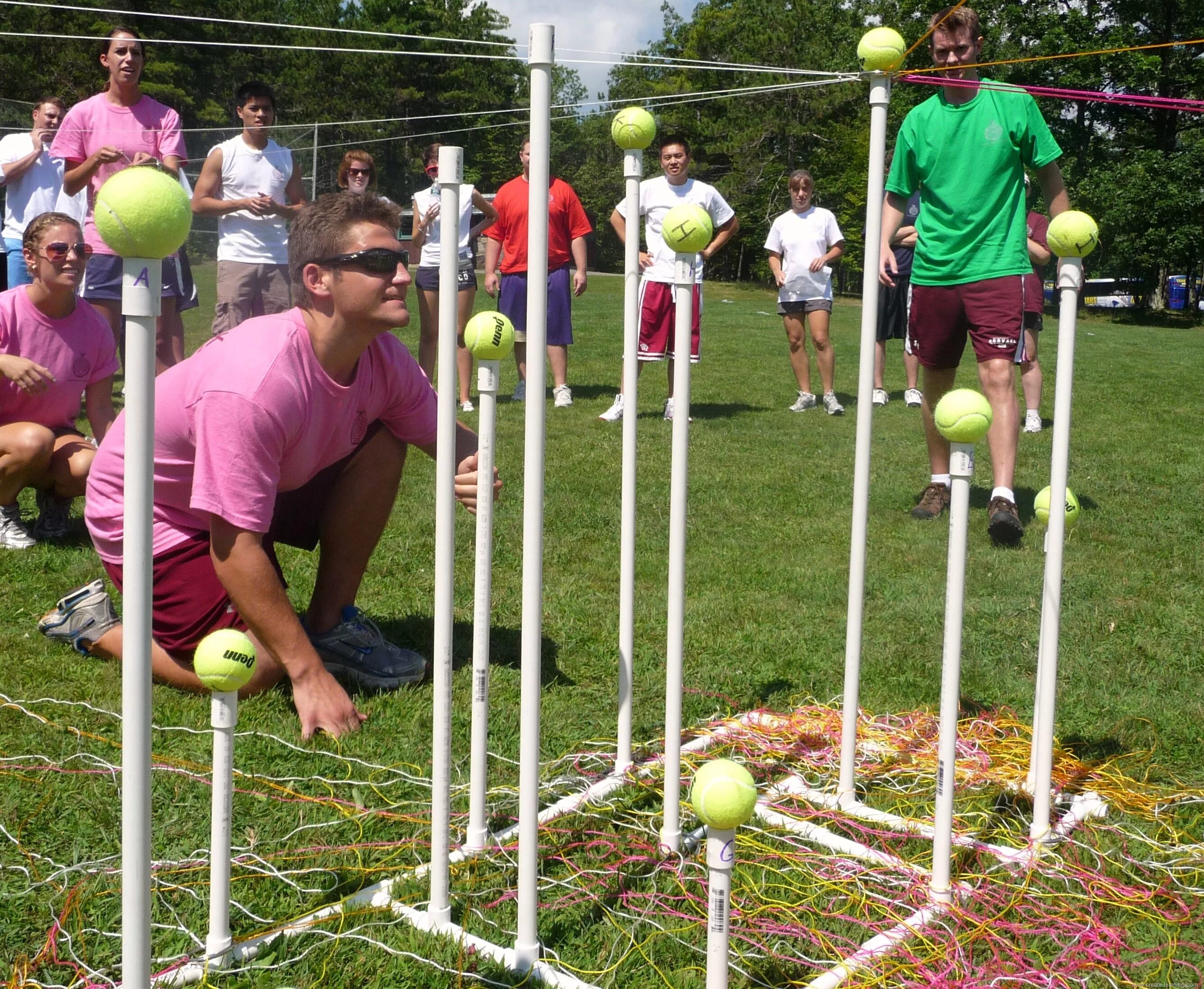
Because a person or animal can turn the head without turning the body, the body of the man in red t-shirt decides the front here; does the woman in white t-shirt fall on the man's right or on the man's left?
on the man's left

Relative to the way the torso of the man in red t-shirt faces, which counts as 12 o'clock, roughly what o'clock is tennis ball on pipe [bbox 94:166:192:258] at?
The tennis ball on pipe is roughly at 12 o'clock from the man in red t-shirt.

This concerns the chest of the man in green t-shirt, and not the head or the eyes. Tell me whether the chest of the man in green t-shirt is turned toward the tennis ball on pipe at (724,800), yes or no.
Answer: yes

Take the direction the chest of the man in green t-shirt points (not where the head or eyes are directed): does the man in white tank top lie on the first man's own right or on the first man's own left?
on the first man's own right

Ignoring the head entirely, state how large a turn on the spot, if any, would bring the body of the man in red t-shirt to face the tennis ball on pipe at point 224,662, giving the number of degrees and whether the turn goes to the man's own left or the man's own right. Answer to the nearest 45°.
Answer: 0° — they already face it

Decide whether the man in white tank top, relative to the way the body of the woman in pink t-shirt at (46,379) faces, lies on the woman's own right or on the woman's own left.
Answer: on the woman's own left

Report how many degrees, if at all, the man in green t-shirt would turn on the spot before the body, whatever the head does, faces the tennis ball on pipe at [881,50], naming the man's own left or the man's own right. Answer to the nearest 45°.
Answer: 0° — they already face it

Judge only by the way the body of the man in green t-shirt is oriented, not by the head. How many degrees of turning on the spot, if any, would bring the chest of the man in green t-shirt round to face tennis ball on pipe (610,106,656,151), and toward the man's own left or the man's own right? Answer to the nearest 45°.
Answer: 0° — they already face it
